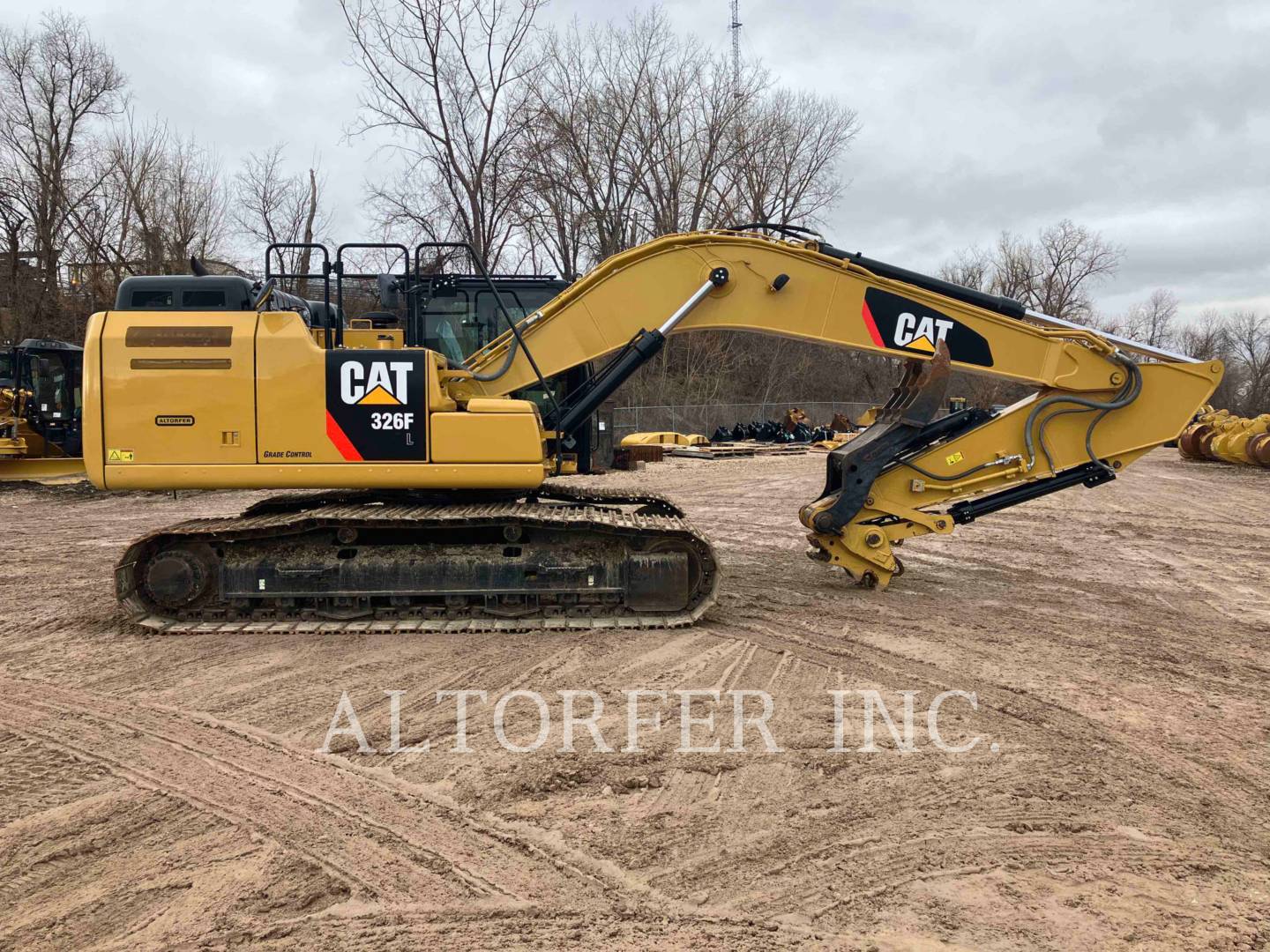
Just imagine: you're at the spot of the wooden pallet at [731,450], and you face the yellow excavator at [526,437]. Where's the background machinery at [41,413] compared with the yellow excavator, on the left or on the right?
right

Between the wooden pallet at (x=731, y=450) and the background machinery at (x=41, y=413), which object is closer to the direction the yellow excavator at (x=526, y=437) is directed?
the wooden pallet

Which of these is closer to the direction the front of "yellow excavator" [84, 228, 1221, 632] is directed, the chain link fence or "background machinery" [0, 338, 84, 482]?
the chain link fence

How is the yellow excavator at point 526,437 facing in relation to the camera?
to the viewer's right

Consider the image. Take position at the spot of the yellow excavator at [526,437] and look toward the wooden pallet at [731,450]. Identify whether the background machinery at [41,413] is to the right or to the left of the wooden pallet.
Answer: left

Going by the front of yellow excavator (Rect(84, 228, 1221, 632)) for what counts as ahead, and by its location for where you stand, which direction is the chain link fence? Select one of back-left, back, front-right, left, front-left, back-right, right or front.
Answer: left

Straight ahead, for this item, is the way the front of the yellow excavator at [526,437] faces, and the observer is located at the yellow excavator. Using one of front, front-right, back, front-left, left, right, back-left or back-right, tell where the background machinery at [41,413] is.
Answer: back-left

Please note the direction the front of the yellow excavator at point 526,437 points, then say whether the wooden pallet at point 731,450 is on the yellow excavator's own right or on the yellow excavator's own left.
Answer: on the yellow excavator's own left
